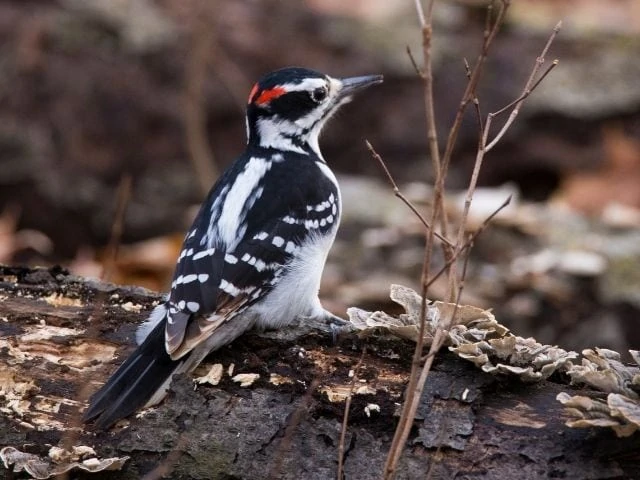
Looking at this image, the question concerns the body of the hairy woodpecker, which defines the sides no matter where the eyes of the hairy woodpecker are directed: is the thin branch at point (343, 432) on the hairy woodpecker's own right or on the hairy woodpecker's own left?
on the hairy woodpecker's own right

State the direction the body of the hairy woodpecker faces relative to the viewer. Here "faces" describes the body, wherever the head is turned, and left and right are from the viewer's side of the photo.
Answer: facing away from the viewer and to the right of the viewer
